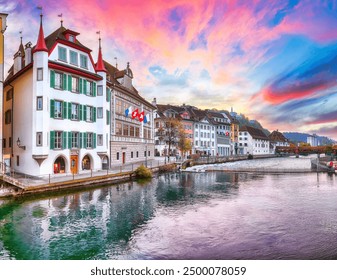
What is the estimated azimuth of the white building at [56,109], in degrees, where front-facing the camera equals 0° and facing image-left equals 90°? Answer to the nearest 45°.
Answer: approximately 315°

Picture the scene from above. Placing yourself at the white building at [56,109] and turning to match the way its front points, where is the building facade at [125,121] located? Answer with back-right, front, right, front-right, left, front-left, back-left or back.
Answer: left

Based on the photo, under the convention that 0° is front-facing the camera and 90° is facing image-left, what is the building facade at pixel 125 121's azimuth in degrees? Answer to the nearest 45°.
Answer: approximately 315°

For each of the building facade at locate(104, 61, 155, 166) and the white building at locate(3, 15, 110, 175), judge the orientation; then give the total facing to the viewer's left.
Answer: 0

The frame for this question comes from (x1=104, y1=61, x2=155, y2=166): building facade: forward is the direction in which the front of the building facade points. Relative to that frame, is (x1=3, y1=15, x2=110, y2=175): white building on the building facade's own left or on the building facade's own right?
on the building facade's own right
